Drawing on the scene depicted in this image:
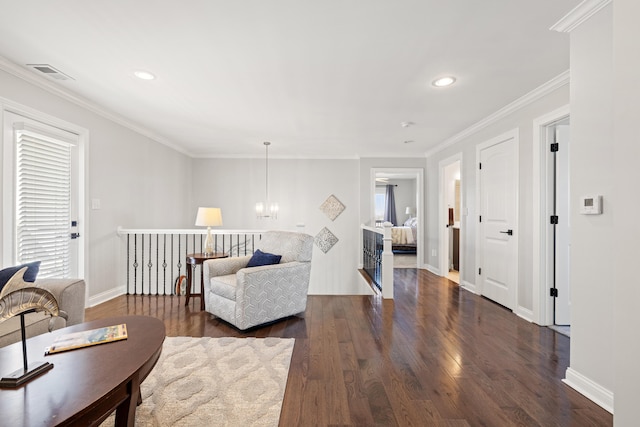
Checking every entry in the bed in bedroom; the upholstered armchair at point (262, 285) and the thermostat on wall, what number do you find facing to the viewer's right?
0

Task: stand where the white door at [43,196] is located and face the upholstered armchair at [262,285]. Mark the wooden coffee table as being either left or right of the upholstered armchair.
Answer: right

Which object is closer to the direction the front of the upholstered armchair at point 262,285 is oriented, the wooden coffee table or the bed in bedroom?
the wooden coffee table

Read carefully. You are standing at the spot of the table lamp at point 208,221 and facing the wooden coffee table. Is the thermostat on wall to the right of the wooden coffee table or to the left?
left

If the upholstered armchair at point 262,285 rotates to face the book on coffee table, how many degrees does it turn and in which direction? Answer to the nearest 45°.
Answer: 0° — it already faces it

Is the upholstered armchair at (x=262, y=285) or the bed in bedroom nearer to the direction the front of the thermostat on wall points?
the upholstered armchair

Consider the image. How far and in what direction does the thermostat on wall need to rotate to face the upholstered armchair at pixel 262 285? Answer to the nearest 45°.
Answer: approximately 45° to its right

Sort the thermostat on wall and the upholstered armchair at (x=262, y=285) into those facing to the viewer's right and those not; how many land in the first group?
0

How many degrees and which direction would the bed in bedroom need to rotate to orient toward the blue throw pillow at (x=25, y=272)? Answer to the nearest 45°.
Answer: approximately 90° to its left

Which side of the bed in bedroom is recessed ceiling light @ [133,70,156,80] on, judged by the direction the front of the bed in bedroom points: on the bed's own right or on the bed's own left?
on the bed's own left

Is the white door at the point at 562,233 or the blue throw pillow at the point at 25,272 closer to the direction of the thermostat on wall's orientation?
the blue throw pillow

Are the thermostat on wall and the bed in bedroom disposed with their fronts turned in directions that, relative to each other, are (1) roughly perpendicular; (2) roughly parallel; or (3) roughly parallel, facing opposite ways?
roughly parallel

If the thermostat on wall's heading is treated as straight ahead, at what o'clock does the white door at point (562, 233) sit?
The white door is roughly at 4 o'clock from the thermostat on wall.

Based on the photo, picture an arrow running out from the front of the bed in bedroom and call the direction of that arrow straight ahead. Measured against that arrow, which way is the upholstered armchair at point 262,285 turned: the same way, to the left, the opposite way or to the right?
to the left

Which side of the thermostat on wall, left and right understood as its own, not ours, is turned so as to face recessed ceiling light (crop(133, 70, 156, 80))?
front

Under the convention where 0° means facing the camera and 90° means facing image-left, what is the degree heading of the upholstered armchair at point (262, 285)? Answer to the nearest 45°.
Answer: approximately 45°

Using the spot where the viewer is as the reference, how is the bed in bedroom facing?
facing to the left of the viewer
